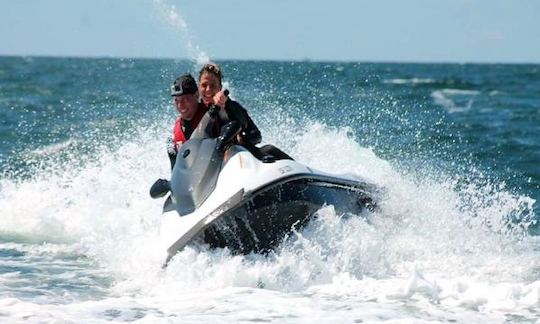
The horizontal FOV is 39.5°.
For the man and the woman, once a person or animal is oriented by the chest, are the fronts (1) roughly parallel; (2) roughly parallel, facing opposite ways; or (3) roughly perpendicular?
roughly parallel

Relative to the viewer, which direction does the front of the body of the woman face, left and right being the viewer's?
facing the viewer and to the left of the viewer

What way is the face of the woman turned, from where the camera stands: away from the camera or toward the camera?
toward the camera

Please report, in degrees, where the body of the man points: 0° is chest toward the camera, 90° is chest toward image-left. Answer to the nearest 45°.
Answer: approximately 45°
